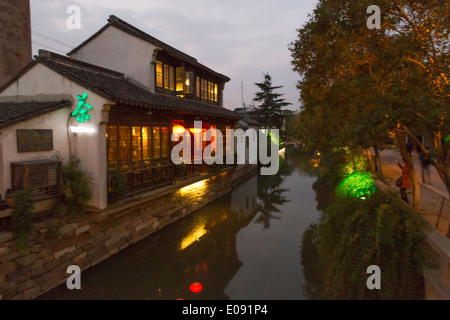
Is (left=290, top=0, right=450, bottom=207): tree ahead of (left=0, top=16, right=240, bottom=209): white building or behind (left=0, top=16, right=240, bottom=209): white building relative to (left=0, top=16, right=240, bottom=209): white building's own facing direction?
ahead

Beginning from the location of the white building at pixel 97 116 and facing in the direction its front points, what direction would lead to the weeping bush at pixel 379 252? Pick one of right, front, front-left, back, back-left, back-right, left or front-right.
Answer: front

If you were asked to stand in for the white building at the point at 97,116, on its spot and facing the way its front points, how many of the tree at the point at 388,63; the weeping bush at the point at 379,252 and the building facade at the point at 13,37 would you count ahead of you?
2

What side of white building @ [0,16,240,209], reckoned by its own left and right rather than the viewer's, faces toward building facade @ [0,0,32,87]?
back

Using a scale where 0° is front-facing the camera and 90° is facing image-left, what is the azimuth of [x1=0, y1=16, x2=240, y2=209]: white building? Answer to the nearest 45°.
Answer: approximately 315°

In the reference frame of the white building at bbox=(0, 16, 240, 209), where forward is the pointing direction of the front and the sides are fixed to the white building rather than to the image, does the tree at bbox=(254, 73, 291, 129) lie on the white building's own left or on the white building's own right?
on the white building's own left
